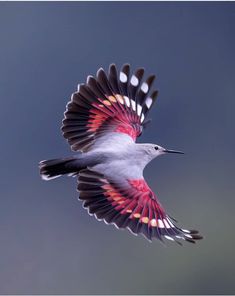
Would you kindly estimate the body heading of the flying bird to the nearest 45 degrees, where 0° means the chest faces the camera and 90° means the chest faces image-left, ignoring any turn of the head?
approximately 270°
